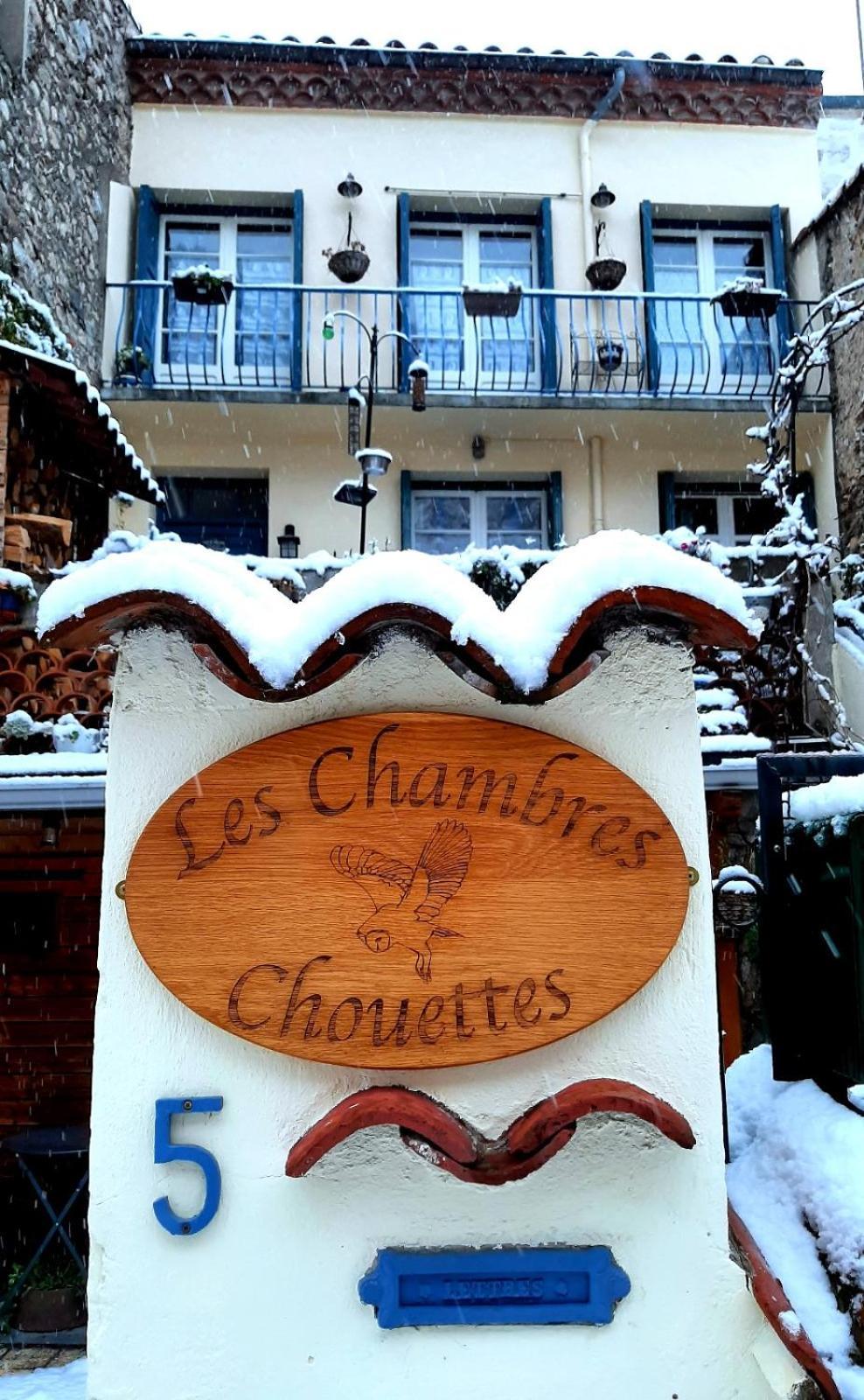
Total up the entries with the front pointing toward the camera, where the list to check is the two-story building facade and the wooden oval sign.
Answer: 2

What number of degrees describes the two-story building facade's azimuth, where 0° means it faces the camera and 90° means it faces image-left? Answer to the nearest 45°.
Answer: approximately 0°

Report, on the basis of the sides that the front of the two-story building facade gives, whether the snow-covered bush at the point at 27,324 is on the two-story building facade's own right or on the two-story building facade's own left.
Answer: on the two-story building facade's own right

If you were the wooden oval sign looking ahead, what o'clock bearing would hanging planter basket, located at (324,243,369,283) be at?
The hanging planter basket is roughly at 6 o'clock from the wooden oval sign.

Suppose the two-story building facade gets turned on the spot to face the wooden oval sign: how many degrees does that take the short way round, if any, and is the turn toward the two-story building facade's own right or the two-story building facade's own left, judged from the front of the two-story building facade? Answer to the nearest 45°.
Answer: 0° — it already faces it

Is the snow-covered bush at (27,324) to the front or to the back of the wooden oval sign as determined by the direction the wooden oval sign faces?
to the back

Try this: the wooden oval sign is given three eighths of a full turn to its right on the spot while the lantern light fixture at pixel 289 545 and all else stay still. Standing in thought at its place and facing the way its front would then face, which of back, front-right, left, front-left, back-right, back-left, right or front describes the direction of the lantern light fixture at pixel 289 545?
front-right
